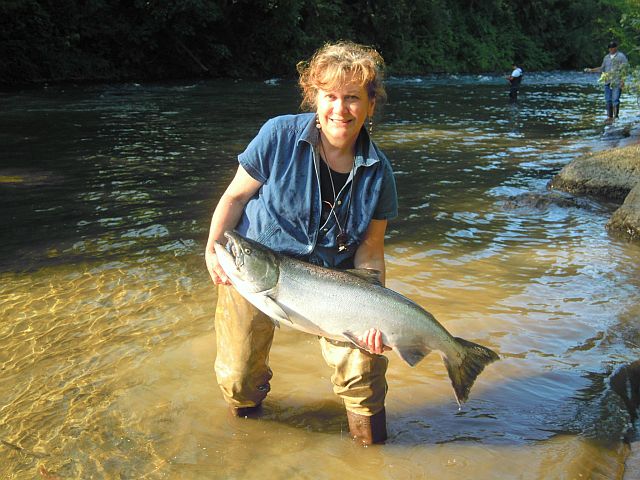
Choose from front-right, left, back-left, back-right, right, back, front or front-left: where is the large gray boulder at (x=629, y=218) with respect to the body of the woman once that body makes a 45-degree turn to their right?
back

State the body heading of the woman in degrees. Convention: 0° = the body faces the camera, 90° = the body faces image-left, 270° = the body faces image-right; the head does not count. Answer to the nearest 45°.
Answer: approximately 0°

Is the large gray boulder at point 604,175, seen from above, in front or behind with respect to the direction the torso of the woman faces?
behind

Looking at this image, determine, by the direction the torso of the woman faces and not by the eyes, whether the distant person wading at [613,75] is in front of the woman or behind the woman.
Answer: behind
